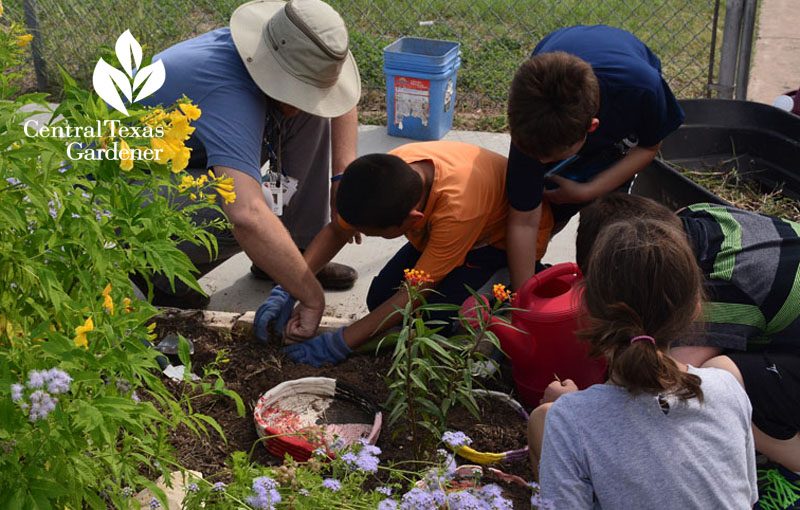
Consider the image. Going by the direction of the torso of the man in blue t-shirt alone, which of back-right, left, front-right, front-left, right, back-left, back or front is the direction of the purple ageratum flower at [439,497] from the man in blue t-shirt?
front-right

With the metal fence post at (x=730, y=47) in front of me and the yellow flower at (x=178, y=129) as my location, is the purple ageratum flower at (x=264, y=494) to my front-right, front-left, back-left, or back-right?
back-right

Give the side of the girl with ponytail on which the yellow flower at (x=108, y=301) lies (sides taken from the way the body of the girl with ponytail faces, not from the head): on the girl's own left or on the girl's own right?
on the girl's own left

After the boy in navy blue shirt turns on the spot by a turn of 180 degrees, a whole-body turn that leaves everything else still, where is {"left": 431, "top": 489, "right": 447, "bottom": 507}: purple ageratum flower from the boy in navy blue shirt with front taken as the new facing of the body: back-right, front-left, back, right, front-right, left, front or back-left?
back-right

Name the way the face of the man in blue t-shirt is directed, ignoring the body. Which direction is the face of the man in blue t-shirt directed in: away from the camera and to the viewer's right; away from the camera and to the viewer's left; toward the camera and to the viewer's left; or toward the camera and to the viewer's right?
toward the camera and to the viewer's right

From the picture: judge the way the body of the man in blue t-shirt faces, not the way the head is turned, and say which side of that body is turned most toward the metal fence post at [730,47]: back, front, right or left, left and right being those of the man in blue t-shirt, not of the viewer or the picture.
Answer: left

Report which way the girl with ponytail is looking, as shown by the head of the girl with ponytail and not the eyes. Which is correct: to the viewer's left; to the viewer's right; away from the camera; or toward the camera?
away from the camera

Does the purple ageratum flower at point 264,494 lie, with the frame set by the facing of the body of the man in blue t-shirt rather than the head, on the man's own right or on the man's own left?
on the man's own right

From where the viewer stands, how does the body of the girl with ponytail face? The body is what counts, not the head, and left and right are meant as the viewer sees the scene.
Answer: facing away from the viewer

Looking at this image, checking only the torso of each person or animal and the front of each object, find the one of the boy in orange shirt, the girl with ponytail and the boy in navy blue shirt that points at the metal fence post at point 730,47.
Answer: the girl with ponytail

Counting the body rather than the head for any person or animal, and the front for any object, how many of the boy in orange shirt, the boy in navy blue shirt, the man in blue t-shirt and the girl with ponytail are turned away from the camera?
1

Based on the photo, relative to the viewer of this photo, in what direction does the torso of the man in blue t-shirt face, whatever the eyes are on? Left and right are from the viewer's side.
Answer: facing the viewer and to the right of the viewer

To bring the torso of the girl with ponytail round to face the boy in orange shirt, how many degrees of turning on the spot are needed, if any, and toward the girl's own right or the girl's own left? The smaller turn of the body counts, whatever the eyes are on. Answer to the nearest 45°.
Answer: approximately 45° to the girl's own left

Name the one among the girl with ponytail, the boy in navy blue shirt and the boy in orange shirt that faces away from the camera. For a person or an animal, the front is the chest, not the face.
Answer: the girl with ponytail

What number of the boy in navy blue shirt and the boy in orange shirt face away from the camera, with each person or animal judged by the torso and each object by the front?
0

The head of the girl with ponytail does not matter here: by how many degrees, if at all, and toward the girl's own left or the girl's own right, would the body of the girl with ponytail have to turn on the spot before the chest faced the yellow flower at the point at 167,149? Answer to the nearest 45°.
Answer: approximately 90° to the girl's own left
